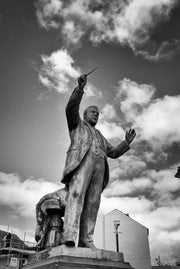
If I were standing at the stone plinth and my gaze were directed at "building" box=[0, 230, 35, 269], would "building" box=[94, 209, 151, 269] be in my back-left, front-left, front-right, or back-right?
front-right

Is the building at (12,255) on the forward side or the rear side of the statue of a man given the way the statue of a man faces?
on the rear side

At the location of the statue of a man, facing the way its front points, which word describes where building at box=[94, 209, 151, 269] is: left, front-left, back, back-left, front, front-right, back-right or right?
back-left

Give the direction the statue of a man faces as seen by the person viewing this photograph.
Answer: facing the viewer and to the right of the viewer
